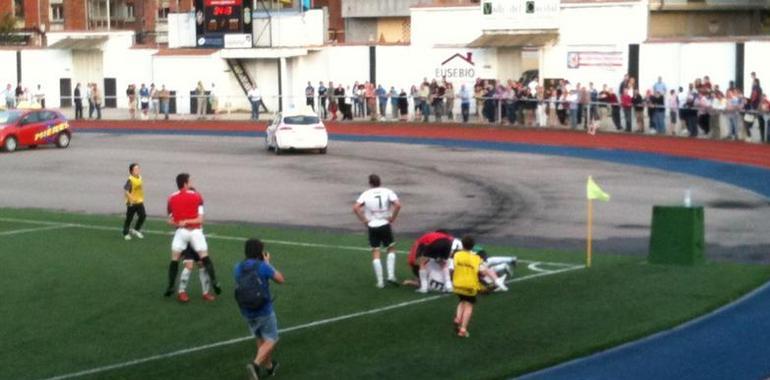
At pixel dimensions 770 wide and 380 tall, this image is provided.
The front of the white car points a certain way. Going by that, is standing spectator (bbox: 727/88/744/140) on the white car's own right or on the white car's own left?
on the white car's own right

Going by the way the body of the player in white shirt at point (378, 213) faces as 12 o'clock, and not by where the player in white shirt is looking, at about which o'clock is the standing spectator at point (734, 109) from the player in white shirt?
The standing spectator is roughly at 1 o'clock from the player in white shirt.

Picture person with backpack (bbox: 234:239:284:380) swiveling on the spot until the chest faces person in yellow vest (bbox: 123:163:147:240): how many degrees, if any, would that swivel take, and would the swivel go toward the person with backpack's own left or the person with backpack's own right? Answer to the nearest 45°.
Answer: approximately 45° to the person with backpack's own left

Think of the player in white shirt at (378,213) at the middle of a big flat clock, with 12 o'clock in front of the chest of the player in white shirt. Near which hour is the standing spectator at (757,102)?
The standing spectator is roughly at 1 o'clock from the player in white shirt.

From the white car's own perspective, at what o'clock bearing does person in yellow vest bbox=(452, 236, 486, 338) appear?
The person in yellow vest is roughly at 6 o'clock from the white car.

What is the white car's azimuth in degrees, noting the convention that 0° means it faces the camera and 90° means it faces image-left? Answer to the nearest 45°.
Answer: approximately 180°

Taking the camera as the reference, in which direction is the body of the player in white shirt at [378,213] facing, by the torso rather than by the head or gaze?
away from the camera

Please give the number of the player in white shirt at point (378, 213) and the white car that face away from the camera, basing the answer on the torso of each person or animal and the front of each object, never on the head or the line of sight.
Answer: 2

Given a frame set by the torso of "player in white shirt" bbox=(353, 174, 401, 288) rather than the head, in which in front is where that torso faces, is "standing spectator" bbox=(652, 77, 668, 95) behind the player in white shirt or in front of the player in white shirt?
in front

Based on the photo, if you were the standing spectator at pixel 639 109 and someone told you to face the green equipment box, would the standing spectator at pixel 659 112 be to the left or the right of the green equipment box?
left

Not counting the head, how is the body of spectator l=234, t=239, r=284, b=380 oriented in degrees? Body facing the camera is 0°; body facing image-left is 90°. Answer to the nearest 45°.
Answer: approximately 225°

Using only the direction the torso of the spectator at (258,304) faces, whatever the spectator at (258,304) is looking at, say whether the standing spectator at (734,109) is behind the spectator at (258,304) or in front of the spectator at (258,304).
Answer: in front

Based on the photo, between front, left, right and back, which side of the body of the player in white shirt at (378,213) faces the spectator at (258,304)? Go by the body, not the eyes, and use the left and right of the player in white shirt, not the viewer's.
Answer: back

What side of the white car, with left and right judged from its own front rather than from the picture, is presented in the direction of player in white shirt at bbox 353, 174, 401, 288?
back
